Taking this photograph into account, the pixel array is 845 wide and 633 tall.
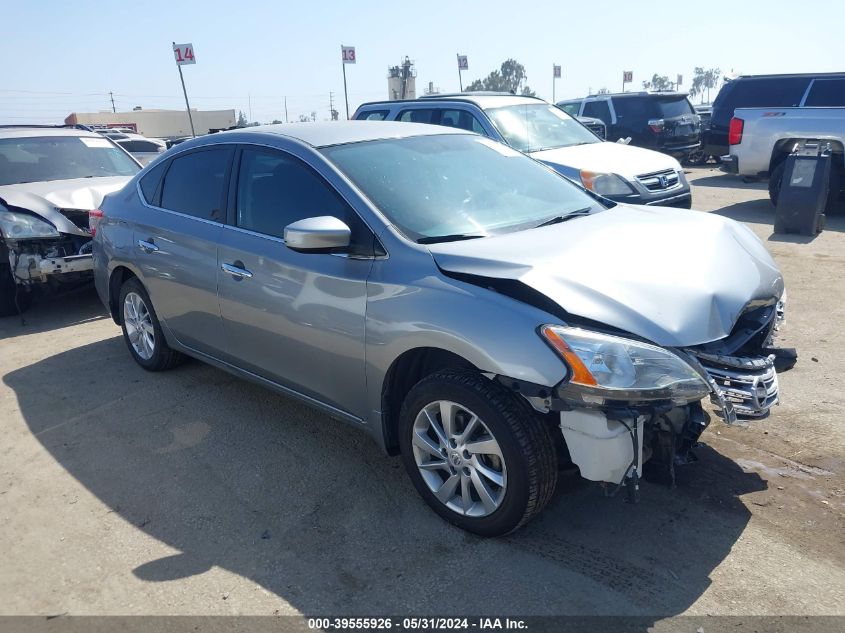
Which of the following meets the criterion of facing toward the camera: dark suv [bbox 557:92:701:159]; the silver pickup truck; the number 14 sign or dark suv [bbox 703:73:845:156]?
the number 14 sign

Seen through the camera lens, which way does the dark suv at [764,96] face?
facing to the right of the viewer

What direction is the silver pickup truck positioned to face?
to the viewer's right

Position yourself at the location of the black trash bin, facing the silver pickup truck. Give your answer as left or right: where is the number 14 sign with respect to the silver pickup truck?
left

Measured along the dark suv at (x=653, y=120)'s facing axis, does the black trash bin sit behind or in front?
behind

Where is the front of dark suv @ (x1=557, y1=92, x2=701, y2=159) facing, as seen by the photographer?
facing away from the viewer and to the left of the viewer

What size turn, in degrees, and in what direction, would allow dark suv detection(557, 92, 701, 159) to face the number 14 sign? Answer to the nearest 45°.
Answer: approximately 45° to its left
